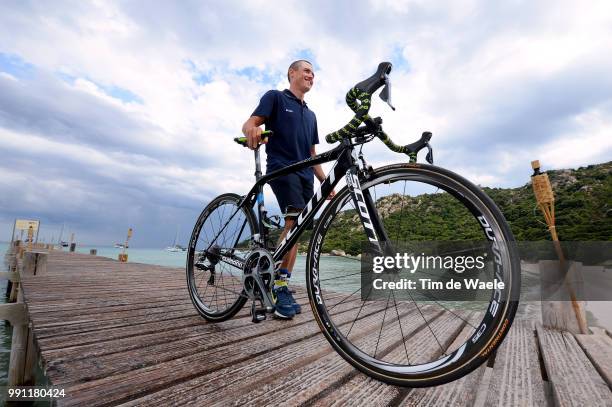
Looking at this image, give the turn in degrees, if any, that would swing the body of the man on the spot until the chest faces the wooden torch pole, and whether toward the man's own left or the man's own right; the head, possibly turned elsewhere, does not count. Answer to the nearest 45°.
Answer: approximately 45° to the man's own left

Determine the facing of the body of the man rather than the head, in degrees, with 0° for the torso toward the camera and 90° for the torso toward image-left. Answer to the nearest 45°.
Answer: approximately 315°
